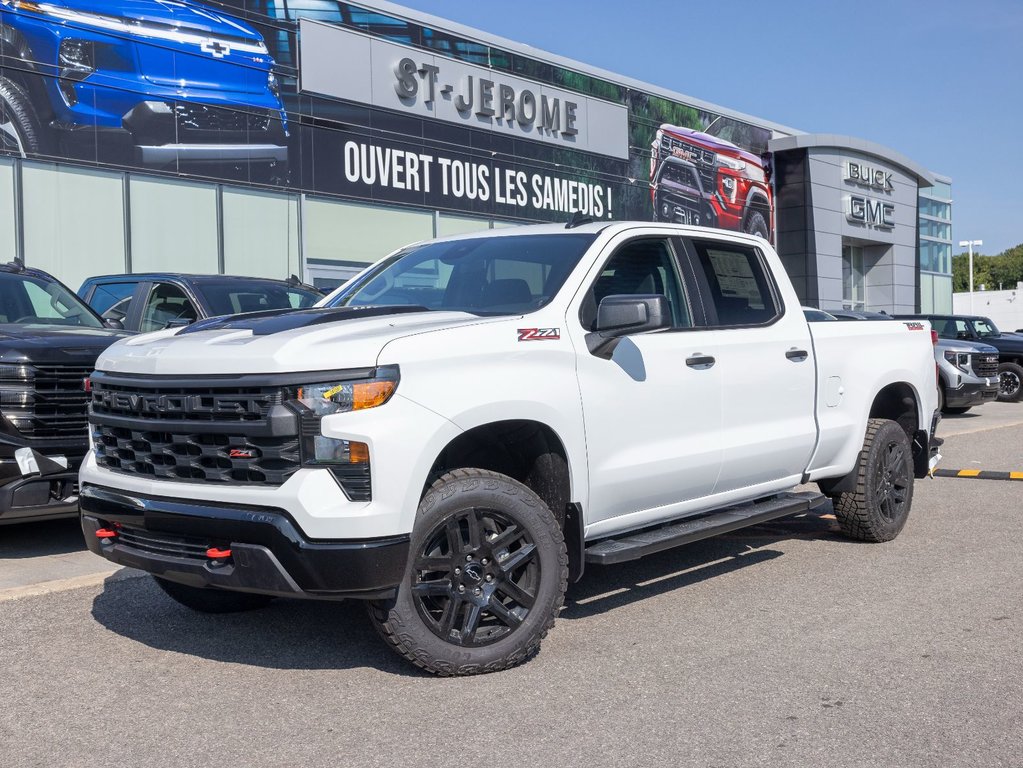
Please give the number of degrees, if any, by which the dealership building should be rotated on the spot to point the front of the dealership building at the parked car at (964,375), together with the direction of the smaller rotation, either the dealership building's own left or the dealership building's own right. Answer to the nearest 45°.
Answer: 0° — it already faces it

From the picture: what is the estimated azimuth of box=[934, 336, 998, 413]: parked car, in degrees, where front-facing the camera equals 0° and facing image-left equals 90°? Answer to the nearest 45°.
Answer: approximately 315°

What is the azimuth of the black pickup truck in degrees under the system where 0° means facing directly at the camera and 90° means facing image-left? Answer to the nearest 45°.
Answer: approximately 315°

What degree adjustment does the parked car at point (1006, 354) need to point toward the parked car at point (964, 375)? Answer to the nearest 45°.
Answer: approximately 45° to its right

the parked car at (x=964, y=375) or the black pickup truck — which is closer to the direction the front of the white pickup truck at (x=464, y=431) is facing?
the black pickup truck

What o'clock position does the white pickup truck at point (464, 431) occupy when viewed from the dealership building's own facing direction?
The white pickup truck is roughly at 1 o'clock from the dealership building.

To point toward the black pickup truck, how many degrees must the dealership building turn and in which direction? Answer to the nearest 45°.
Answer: approximately 45° to its right

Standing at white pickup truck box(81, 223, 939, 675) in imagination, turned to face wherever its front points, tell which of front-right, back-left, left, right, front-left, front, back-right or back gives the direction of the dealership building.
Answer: back-right

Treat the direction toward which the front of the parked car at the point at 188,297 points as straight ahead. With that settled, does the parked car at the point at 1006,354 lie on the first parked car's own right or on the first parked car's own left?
on the first parked car's own left
